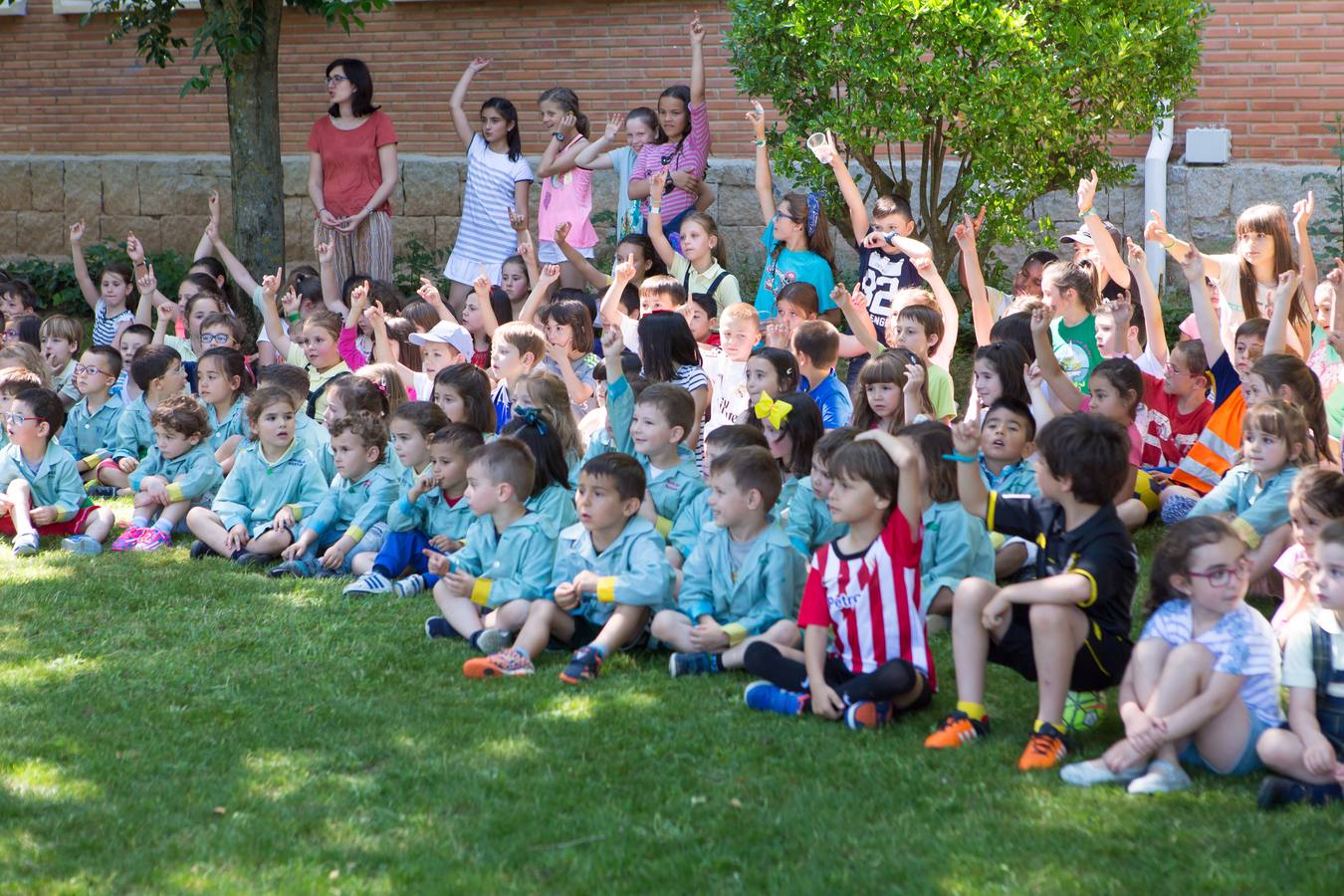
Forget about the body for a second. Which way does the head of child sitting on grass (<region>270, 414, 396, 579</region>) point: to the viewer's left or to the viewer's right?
to the viewer's left

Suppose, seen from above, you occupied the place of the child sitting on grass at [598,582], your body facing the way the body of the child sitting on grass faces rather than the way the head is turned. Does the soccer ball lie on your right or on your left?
on your left

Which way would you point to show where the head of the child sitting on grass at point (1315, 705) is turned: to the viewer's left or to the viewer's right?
to the viewer's left

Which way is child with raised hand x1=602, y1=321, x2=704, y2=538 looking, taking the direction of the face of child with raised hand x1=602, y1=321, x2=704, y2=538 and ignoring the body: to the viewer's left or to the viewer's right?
to the viewer's left

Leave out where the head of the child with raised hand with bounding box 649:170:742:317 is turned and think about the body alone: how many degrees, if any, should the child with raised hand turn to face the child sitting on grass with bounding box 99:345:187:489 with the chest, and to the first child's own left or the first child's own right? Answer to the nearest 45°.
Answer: approximately 45° to the first child's own right
